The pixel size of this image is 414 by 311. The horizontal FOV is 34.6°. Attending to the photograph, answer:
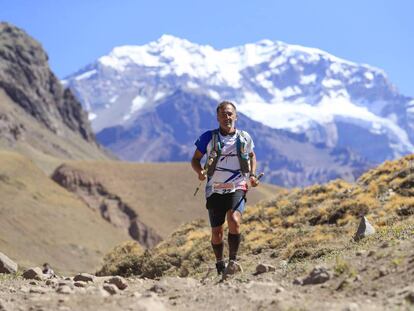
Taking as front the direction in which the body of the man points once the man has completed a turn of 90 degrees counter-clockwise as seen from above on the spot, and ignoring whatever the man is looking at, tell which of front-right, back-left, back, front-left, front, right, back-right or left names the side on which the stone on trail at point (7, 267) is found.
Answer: back-left

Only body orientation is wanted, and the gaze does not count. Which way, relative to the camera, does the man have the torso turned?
toward the camera

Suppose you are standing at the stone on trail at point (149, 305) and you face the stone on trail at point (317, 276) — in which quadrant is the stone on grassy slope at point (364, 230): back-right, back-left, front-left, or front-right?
front-left

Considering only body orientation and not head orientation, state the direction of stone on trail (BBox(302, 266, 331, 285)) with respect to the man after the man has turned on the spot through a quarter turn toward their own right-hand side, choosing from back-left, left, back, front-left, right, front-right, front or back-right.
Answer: back-left

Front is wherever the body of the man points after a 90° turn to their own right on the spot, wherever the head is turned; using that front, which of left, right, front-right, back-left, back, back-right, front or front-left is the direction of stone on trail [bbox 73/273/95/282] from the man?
front-right

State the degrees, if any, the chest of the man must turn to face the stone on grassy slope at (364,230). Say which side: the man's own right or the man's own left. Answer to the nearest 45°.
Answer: approximately 135° to the man's own left

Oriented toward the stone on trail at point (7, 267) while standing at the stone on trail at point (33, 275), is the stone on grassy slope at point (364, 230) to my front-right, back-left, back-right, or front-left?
back-right
